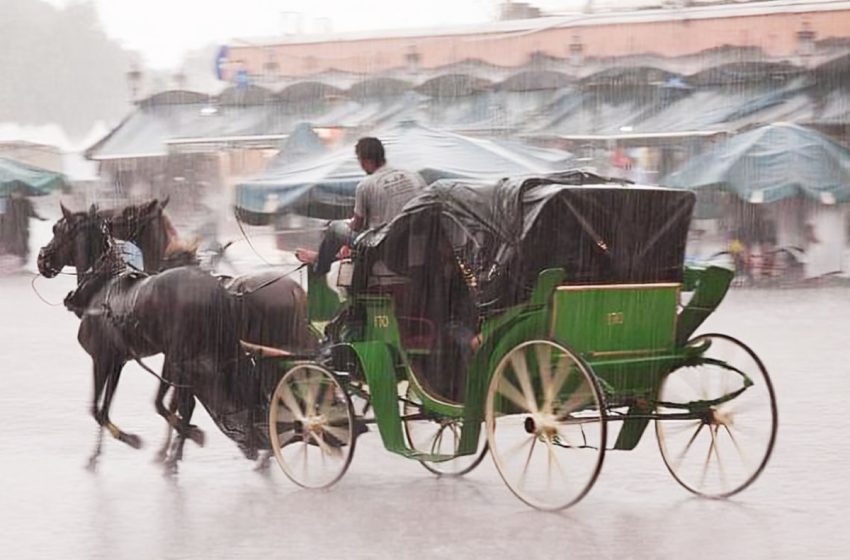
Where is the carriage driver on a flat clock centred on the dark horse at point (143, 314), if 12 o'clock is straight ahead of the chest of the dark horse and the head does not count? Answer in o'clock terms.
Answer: The carriage driver is roughly at 7 o'clock from the dark horse.

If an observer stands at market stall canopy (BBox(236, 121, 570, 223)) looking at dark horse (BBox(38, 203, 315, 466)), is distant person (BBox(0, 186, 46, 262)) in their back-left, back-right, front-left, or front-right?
front-right

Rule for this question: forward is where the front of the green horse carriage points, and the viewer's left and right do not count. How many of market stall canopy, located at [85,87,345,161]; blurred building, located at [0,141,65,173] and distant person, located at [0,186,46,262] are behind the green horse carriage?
0

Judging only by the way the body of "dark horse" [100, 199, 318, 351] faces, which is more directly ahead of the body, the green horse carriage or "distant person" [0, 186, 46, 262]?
the distant person

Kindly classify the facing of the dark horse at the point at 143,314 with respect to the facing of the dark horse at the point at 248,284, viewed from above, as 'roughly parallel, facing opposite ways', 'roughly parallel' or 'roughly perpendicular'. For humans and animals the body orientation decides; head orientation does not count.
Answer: roughly parallel

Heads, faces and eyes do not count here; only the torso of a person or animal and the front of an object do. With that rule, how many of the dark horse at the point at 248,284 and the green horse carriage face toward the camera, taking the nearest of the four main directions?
0

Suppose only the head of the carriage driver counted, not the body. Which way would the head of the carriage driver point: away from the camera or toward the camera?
away from the camera

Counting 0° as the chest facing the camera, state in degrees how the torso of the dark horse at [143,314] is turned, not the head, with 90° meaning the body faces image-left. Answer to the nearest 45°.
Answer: approximately 90°

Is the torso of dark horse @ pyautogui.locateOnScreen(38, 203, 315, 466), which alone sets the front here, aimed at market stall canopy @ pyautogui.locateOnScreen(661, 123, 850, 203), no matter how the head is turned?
no

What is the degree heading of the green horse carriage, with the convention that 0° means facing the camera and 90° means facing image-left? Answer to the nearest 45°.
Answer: approximately 135°

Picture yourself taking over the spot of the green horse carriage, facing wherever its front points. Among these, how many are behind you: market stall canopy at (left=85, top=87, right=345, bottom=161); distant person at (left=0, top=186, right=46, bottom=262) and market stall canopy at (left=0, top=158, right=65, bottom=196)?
0

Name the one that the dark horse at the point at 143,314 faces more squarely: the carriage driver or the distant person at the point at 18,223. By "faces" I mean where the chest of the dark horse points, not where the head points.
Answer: the distant person

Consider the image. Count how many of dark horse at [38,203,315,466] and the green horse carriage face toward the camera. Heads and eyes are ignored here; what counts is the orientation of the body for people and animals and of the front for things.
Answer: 0

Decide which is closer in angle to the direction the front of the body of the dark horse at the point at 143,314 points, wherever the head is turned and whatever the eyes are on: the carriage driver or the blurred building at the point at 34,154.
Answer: the blurred building

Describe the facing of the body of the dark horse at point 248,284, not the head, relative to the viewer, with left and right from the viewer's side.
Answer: facing to the left of the viewer
